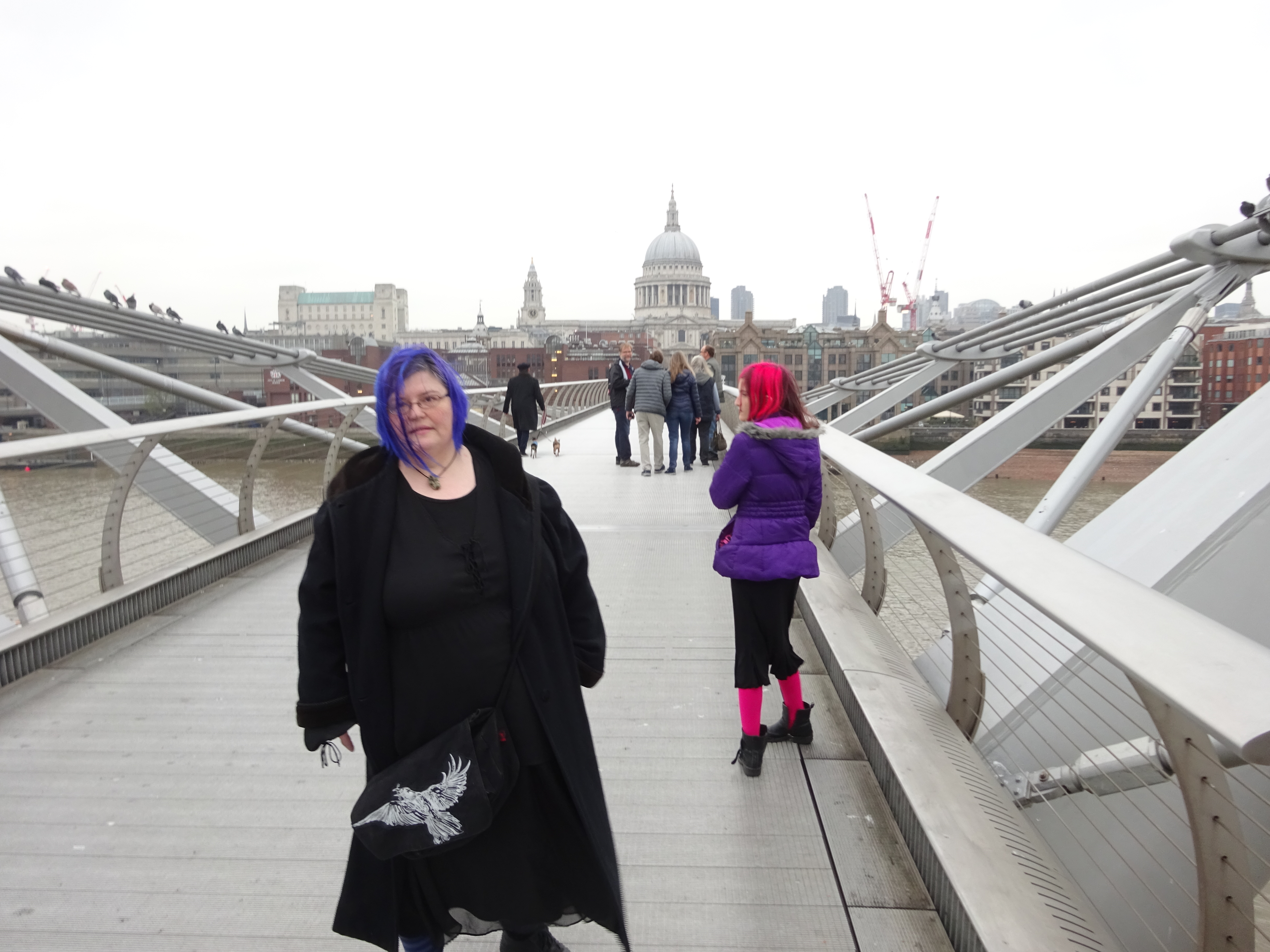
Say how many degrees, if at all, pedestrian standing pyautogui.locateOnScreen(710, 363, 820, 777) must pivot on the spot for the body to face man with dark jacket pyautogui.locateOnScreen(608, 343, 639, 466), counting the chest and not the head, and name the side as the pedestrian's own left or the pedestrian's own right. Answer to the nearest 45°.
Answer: approximately 45° to the pedestrian's own right

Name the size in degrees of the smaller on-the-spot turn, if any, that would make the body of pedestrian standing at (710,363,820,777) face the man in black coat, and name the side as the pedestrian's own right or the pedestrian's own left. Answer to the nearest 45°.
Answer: approximately 45° to the pedestrian's own right

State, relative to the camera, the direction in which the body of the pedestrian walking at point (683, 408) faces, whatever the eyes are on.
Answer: away from the camera

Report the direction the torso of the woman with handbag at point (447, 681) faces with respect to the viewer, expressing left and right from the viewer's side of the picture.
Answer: facing the viewer

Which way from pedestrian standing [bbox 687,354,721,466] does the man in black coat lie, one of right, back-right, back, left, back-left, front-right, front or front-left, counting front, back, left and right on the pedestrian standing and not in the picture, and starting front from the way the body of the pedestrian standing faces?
left

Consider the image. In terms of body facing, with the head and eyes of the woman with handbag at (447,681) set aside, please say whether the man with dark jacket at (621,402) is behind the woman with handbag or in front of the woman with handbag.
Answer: behind

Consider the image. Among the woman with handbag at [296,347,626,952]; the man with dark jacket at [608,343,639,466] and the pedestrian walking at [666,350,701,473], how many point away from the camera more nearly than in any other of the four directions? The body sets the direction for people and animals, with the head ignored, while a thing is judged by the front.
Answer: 1

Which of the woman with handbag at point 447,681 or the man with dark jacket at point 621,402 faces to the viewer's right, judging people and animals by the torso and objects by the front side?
the man with dark jacket

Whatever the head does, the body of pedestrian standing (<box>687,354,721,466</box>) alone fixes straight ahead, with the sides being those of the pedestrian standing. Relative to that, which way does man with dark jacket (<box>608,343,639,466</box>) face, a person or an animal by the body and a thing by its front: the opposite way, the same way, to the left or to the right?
to the right

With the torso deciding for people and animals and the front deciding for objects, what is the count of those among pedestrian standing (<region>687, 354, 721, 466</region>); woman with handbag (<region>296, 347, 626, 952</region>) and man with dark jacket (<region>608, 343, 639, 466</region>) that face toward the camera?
1

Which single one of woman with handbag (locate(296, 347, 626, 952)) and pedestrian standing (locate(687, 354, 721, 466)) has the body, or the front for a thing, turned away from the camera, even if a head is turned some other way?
the pedestrian standing

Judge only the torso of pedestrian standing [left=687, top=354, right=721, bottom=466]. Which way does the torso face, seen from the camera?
away from the camera

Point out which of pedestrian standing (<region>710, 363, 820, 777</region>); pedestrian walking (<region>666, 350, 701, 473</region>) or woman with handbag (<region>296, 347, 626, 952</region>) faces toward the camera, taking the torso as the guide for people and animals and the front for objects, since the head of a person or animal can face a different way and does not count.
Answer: the woman with handbag

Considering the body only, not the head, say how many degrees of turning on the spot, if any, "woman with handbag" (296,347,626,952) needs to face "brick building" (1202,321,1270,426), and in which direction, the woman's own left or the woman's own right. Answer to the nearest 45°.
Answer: approximately 135° to the woman's own left

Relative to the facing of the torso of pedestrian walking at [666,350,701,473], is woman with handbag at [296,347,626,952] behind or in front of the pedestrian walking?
behind

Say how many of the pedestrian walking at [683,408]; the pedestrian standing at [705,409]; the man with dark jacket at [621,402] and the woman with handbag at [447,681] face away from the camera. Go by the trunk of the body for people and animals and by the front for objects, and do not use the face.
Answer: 2
